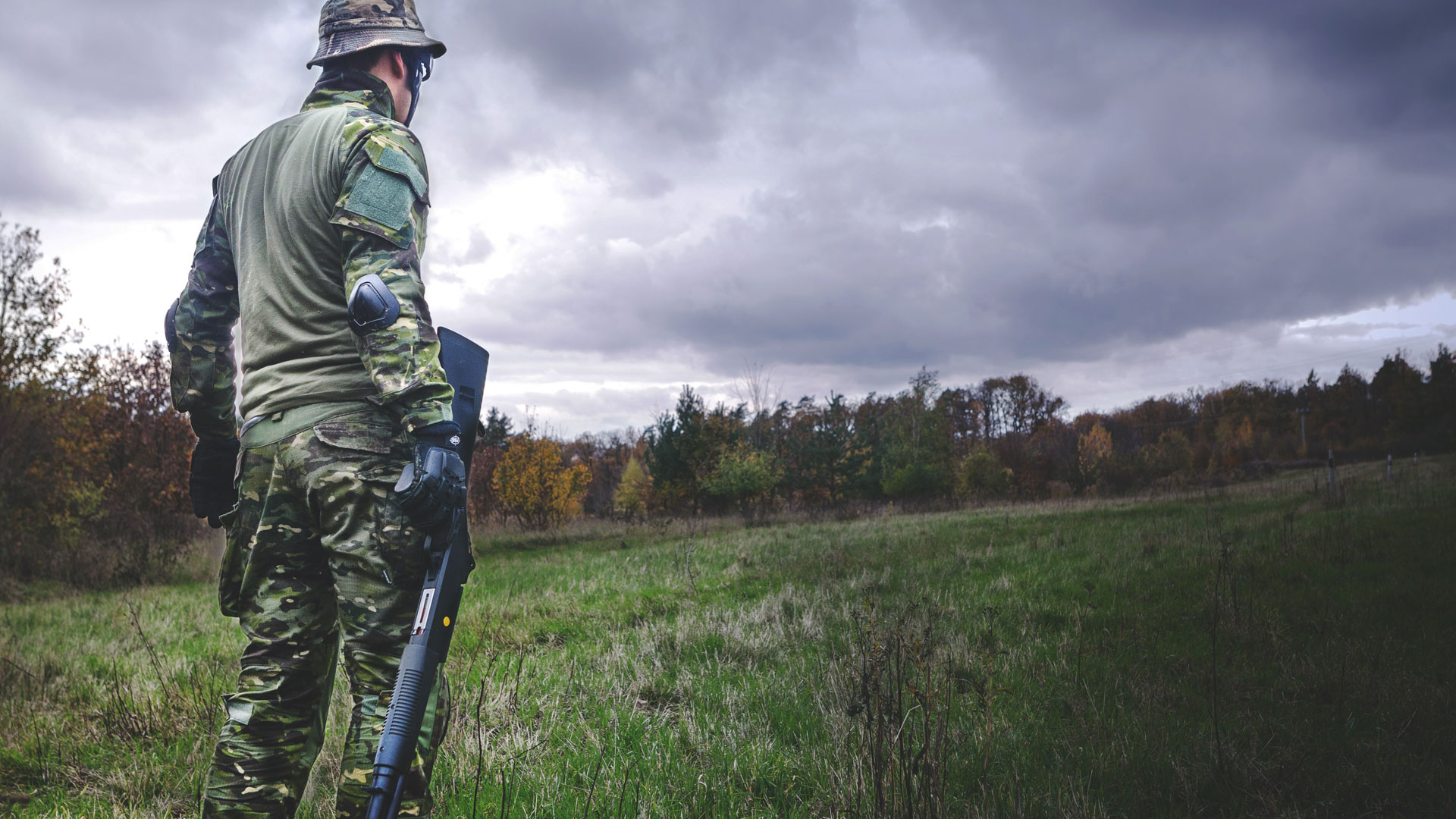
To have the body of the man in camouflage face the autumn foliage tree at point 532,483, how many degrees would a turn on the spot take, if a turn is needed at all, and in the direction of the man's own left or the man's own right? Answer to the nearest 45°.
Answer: approximately 45° to the man's own left

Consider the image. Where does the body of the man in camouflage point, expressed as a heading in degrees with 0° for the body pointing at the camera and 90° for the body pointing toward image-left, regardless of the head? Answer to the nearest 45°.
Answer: approximately 225°

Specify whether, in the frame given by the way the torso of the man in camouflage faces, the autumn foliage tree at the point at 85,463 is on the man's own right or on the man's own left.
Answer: on the man's own left

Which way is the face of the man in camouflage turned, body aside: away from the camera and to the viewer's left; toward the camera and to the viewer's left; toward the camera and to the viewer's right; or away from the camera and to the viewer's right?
away from the camera and to the viewer's right

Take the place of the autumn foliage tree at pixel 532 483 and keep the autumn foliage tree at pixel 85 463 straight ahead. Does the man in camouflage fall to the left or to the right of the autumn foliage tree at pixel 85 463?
left
